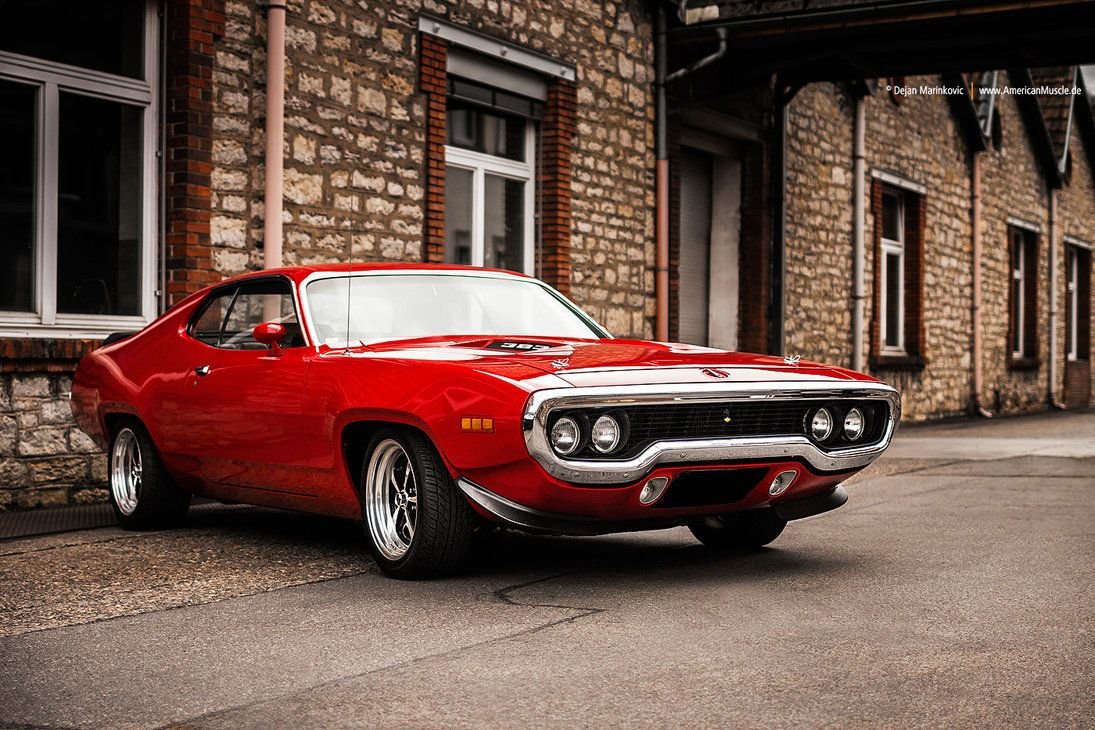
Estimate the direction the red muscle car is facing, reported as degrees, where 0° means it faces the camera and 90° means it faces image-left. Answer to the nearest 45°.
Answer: approximately 315°
